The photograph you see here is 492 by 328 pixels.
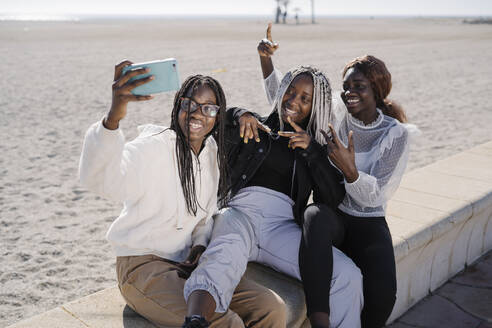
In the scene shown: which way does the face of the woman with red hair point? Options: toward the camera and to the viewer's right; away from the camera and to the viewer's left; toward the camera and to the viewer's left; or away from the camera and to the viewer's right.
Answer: toward the camera and to the viewer's left

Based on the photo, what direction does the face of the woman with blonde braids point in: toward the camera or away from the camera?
toward the camera

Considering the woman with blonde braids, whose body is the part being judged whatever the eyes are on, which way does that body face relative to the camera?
toward the camera

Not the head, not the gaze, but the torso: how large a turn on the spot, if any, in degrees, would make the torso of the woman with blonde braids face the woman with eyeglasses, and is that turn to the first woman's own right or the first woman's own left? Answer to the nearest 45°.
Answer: approximately 45° to the first woman's own right

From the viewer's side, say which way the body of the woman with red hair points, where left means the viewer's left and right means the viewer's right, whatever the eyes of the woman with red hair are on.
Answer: facing the viewer and to the left of the viewer
